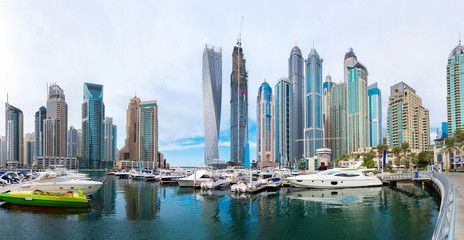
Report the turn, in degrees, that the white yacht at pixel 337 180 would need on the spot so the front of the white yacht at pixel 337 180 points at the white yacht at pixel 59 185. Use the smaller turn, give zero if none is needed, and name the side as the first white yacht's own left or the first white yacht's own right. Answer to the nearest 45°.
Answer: approximately 45° to the first white yacht's own left

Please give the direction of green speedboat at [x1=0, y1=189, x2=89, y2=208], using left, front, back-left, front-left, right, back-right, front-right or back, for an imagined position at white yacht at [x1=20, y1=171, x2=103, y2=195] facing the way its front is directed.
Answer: right

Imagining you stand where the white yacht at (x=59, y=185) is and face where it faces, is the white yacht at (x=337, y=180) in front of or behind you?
in front

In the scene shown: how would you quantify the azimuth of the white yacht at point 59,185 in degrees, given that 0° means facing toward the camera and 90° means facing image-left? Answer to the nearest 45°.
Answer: approximately 270°

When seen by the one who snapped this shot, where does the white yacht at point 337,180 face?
facing to the left of the viewer

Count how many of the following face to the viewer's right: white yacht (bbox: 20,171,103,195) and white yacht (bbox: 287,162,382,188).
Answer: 1
